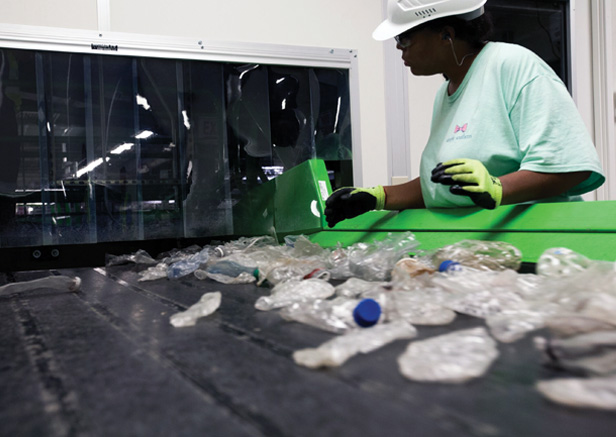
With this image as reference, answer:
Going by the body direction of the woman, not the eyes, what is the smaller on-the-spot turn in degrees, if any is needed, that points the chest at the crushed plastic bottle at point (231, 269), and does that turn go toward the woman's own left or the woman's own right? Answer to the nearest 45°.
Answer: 0° — they already face it

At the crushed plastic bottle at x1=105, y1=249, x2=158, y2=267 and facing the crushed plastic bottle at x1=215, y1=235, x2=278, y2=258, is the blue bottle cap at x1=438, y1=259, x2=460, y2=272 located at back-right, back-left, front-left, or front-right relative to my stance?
front-right

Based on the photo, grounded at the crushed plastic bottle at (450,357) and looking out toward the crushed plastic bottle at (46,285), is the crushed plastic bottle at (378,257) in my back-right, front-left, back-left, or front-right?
front-right

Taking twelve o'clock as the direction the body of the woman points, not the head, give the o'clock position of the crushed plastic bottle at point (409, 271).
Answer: The crushed plastic bottle is roughly at 11 o'clock from the woman.

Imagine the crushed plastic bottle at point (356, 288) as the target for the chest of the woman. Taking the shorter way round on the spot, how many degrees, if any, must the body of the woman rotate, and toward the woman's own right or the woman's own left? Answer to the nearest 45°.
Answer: approximately 45° to the woman's own left

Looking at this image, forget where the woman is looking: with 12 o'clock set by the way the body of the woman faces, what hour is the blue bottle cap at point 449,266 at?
The blue bottle cap is roughly at 11 o'clock from the woman.

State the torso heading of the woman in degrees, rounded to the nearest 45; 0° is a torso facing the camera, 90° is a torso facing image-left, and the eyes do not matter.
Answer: approximately 45°

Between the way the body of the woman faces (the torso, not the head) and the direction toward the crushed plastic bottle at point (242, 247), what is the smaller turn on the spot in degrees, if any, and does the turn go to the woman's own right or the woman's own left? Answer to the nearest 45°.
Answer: approximately 45° to the woman's own right

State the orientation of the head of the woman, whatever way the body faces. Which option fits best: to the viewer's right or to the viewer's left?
to the viewer's left
